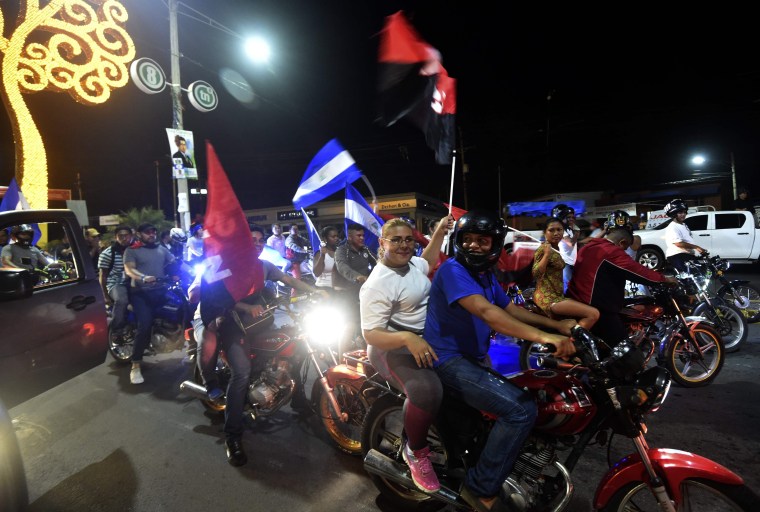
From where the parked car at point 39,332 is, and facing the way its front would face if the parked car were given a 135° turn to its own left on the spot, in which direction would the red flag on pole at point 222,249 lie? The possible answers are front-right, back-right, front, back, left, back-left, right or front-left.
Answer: front

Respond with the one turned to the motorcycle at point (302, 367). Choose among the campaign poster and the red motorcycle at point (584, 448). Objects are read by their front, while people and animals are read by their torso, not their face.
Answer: the campaign poster

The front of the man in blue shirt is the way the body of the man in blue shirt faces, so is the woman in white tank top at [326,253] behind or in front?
behind

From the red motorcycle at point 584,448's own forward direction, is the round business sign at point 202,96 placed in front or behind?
behind
